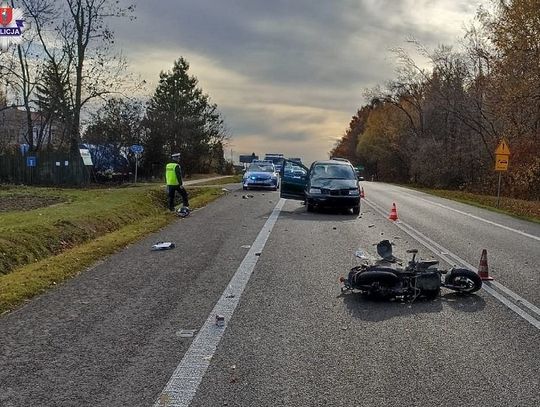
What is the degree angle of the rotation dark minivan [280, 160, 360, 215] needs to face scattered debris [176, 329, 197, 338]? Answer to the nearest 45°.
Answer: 0° — it already faces it

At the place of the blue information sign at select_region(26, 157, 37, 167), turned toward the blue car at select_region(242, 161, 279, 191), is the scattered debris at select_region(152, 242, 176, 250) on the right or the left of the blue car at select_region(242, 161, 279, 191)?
right

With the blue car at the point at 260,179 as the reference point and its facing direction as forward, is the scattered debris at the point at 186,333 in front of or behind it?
in front

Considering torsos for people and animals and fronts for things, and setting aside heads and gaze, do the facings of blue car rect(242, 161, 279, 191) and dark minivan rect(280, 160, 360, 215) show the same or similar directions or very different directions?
same or similar directions

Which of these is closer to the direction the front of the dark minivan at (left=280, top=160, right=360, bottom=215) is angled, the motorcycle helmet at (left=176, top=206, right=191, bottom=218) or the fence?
the motorcycle helmet

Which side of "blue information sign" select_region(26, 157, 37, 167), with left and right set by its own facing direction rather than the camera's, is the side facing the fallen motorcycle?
front

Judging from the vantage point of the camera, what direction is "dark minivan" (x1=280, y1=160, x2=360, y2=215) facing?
facing the viewer

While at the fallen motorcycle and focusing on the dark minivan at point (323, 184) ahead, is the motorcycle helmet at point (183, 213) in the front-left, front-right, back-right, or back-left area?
front-left

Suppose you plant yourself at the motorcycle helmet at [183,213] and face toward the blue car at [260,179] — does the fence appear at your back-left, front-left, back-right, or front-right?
front-left

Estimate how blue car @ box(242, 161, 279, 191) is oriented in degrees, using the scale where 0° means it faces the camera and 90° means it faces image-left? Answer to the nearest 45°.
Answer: approximately 0°

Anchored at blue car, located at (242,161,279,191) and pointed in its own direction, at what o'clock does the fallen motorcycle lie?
The fallen motorcycle is roughly at 12 o'clock from the blue car.
